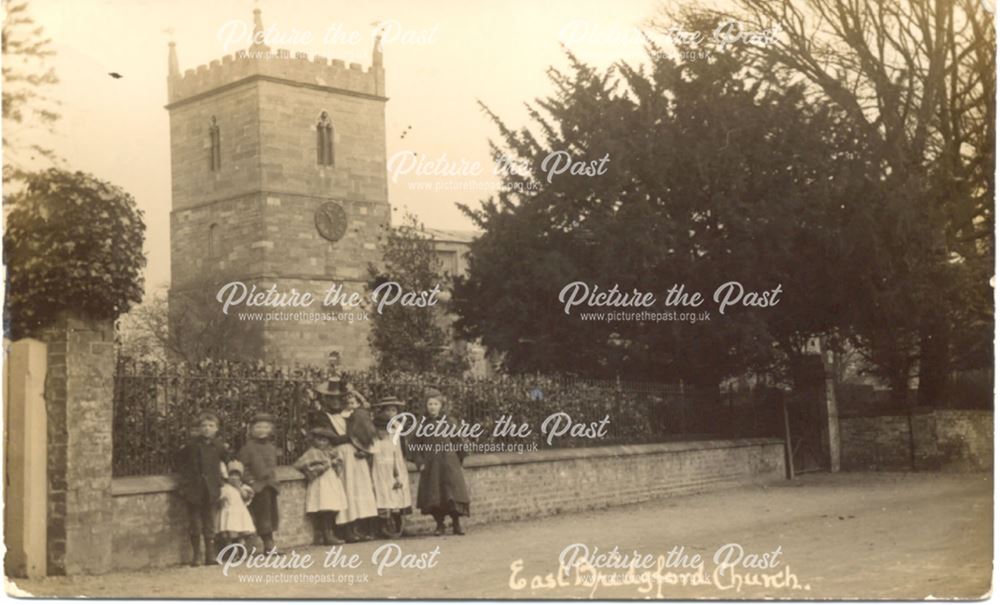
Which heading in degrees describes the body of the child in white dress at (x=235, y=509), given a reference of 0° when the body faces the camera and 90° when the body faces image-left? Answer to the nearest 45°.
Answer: approximately 0°

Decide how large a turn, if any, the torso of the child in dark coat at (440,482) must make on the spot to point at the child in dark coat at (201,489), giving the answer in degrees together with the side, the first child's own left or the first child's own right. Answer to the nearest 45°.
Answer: approximately 45° to the first child's own right

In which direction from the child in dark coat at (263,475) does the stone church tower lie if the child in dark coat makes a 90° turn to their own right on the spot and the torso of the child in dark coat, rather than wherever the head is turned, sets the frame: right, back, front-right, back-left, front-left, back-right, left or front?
right

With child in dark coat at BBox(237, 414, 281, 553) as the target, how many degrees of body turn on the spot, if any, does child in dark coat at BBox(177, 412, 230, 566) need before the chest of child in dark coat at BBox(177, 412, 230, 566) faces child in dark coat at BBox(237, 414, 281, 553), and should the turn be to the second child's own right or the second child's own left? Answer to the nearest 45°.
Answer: approximately 135° to the second child's own left
